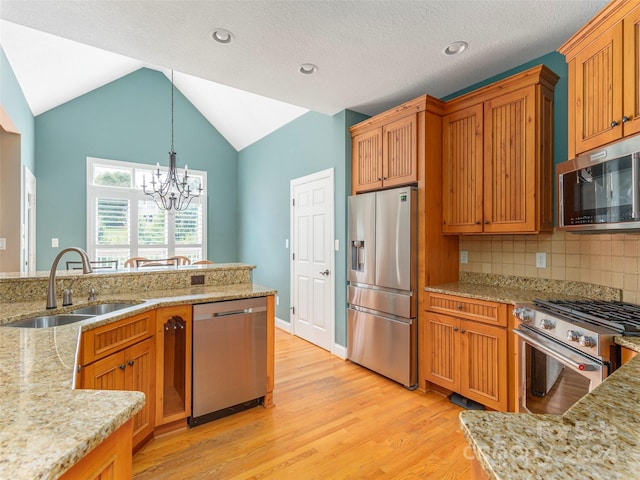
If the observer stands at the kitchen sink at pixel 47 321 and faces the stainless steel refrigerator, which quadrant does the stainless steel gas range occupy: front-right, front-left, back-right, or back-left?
front-right

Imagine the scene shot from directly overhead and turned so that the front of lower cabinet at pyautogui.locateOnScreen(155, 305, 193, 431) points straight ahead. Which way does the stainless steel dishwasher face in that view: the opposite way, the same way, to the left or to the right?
the same way

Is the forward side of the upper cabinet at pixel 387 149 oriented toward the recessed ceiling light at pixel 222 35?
yes

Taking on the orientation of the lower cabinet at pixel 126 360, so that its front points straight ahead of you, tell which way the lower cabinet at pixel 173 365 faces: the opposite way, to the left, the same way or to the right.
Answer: the same way

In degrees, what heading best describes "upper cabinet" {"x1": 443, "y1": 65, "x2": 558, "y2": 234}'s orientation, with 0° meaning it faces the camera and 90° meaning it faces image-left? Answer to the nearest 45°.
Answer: approximately 45°

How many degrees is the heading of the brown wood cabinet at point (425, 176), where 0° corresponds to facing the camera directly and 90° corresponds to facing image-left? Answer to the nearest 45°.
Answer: approximately 45°

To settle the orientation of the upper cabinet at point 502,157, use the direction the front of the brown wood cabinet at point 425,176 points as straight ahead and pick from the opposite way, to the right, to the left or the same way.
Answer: the same way

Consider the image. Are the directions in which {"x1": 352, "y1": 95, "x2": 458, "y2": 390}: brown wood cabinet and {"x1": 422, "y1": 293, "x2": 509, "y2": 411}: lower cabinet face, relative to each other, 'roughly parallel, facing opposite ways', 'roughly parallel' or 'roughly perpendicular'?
roughly parallel

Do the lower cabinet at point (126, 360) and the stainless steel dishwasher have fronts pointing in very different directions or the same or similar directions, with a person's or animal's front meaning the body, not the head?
same or similar directions

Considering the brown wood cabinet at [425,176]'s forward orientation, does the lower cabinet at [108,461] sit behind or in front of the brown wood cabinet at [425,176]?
in front

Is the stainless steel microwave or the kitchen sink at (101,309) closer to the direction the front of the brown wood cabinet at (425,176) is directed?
the kitchen sink

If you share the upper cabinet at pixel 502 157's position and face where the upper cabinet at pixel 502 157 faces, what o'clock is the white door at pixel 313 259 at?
The white door is roughly at 2 o'clock from the upper cabinet.
